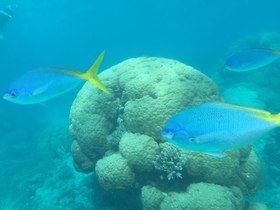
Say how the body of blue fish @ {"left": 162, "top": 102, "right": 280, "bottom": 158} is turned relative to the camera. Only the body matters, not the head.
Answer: to the viewer's left

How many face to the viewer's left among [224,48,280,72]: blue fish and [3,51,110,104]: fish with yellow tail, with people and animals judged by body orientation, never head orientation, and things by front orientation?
2

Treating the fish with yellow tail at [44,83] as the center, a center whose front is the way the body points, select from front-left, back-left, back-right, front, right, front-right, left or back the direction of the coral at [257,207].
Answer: back

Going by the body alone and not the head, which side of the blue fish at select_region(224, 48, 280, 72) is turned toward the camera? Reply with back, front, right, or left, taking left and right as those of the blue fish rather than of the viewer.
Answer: left

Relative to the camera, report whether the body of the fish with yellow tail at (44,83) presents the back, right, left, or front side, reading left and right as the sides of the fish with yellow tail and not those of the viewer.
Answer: left

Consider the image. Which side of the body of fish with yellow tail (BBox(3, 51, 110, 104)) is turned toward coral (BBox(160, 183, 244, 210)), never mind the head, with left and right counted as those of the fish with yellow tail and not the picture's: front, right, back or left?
back

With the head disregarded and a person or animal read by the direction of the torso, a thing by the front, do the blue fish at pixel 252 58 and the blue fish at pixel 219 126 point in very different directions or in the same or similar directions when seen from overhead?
same or similar directions

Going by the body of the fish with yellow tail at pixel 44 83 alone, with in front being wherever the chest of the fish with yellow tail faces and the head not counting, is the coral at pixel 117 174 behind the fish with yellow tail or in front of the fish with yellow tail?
behind

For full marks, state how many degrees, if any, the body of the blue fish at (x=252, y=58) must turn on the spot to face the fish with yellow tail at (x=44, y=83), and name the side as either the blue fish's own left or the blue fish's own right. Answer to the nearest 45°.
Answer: approximately 45° to the blue fish's own left

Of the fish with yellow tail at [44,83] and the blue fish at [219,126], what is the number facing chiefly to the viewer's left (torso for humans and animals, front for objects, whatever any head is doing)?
2
